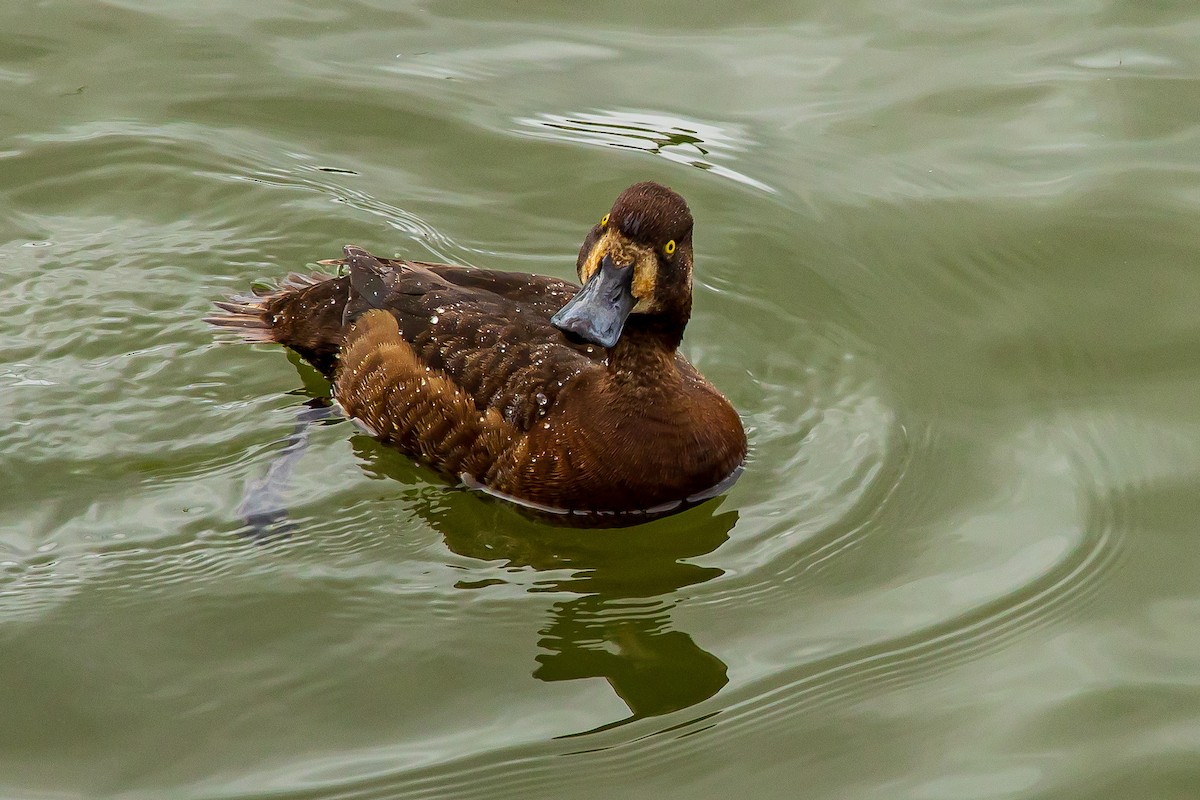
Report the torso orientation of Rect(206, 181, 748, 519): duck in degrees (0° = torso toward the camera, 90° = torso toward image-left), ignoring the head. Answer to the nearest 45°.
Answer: approximately 315°
